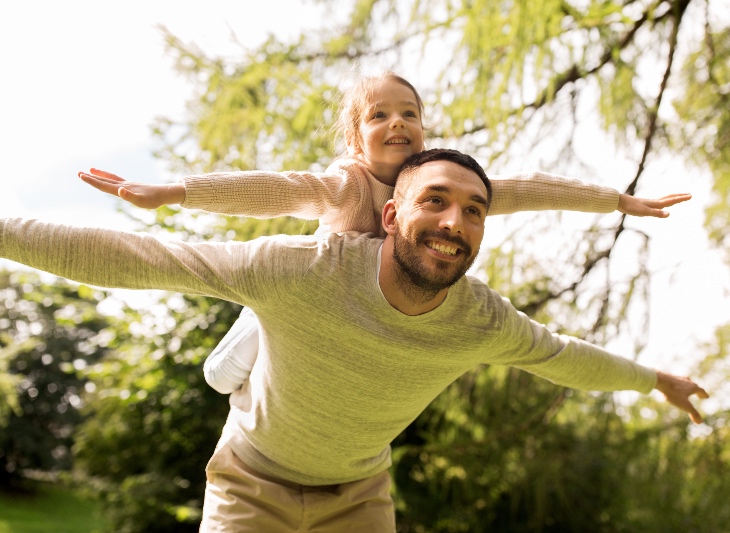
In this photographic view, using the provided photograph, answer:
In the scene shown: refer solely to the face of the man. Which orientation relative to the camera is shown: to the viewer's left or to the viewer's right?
to the viewer's right

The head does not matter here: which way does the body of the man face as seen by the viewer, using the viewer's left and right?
facing the viewer and to the right of the viewer

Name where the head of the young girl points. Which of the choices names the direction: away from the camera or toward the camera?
toward the camera
